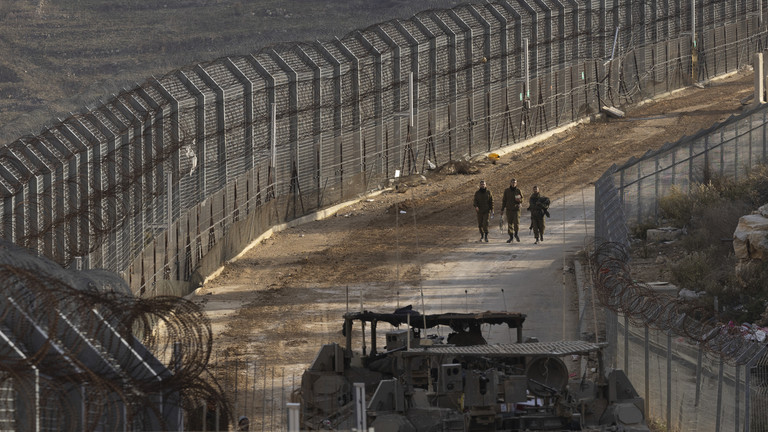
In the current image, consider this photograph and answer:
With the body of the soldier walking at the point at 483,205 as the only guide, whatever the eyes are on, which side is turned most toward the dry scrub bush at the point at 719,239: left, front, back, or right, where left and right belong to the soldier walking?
left

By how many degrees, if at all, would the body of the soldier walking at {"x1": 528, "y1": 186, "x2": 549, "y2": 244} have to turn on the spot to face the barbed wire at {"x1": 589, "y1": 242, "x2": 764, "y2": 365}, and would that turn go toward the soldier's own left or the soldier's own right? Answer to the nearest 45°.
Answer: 0° — they already face it

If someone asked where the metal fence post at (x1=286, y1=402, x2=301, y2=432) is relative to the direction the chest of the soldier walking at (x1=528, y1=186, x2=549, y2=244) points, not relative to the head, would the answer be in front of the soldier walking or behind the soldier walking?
in front

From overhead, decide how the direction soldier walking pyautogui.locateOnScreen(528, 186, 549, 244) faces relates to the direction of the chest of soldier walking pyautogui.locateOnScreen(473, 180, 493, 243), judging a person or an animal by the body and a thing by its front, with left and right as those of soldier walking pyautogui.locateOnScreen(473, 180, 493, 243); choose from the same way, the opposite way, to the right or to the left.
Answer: the same way

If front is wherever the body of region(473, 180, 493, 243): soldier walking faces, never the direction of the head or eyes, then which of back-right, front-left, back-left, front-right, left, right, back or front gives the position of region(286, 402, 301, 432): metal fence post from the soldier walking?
front

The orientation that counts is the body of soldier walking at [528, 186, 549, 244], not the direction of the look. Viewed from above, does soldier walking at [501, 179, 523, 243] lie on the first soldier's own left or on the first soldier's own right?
on the first soldier's own right

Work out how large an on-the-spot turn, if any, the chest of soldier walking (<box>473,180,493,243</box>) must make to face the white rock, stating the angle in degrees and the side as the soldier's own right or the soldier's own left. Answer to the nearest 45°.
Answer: approximately 45° to the soldier's own left

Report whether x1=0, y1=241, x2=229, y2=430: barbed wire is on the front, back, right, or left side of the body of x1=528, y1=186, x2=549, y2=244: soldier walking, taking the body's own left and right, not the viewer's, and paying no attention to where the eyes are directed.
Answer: front

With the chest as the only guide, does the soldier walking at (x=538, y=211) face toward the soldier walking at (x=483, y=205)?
no

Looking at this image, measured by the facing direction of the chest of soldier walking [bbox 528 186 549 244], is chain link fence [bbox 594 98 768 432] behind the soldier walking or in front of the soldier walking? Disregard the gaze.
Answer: in front

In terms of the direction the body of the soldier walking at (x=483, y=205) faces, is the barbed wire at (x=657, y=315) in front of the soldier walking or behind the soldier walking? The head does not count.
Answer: in front

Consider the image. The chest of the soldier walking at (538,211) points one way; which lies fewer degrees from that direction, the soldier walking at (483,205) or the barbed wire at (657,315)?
the barbed wire

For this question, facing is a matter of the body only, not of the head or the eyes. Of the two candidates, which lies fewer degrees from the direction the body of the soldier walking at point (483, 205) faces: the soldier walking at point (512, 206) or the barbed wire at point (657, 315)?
the barbed wire

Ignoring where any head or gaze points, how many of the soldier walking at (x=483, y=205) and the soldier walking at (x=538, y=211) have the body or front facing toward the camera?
2

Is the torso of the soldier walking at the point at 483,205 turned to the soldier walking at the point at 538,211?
no

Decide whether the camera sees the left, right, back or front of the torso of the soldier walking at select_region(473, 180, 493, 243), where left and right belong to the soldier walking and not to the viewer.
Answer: front

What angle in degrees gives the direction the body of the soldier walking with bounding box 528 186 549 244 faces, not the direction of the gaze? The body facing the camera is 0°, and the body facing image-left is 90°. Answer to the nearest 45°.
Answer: approximately 0°
